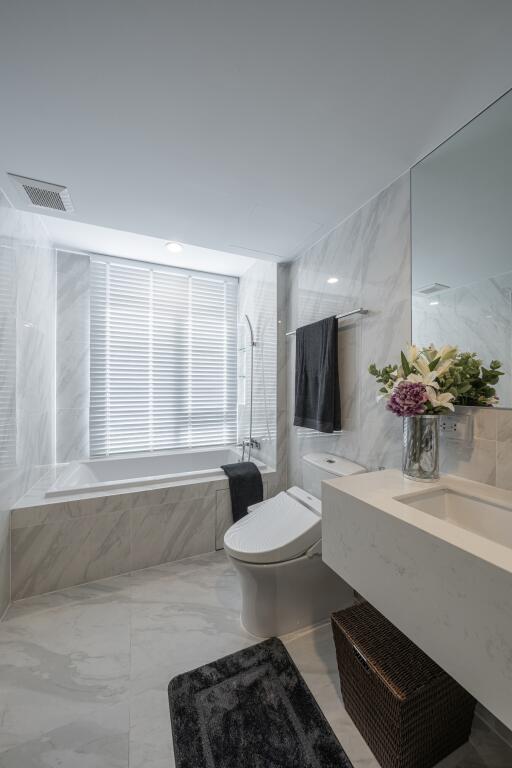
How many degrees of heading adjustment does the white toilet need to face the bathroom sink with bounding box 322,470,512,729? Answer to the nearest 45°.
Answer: approximately 90° to its left

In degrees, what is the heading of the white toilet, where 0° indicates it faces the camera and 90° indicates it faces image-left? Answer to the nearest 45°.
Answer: approximately 45°

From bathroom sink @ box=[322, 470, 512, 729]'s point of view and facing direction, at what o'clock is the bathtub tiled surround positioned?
The bathtub tiled surround is roughly at 2 o'clock from the bathroom sink.

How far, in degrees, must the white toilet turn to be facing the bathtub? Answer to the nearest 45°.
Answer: approximately 90° to its right

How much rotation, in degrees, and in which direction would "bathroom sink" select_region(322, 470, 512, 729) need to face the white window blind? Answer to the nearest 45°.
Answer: approximately 90° to its right

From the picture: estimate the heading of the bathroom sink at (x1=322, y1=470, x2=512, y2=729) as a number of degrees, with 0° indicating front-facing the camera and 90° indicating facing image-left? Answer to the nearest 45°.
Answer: approximately 45°

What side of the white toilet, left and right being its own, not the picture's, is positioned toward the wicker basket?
left
